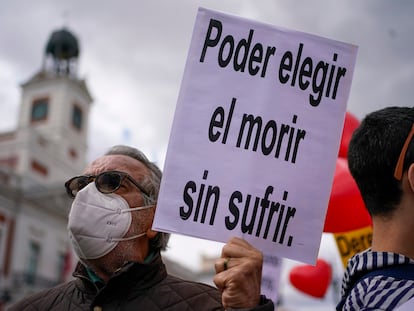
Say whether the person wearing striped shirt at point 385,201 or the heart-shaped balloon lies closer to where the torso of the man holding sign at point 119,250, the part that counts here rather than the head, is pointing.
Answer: the person wearing striped shirt

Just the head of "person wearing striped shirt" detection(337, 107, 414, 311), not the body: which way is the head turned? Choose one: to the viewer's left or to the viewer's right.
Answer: to the viewer's right

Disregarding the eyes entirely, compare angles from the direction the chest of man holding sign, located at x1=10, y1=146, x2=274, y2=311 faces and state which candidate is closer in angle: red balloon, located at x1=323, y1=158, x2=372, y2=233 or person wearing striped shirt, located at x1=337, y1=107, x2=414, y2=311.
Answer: the person wearing striped shirt

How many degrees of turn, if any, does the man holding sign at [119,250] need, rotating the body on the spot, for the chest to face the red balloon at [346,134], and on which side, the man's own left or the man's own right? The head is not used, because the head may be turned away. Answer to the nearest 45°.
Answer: approximately 180°

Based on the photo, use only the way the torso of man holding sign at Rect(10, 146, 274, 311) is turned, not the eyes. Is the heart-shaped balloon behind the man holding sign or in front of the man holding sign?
behind

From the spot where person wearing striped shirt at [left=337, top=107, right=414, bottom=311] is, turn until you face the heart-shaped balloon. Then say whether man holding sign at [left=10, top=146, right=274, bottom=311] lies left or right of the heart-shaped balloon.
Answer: left

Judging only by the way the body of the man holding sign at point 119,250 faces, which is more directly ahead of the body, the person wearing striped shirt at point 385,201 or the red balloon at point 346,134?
the person wearing striped shirt

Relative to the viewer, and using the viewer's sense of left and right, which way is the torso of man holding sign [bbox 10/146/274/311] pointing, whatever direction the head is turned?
facing the viewer and to the left of the viewer

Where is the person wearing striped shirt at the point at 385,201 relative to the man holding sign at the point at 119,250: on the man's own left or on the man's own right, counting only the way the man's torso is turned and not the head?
on the man's own left

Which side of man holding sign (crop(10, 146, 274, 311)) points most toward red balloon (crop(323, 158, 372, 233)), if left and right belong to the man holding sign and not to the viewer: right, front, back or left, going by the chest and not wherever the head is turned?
back
